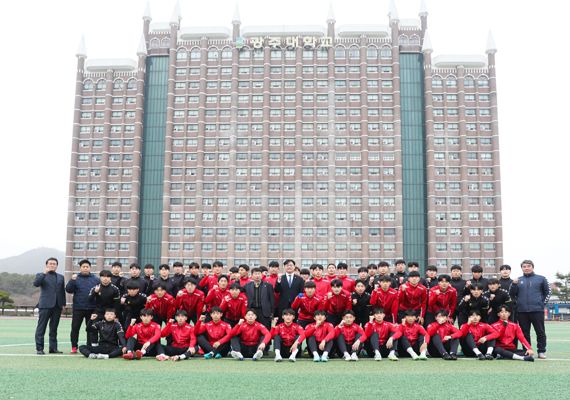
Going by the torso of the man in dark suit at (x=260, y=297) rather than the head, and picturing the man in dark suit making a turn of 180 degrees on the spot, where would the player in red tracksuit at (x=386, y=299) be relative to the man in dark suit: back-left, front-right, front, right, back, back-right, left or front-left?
right

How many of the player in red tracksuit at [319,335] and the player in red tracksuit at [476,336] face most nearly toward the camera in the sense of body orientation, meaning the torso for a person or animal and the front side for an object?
2

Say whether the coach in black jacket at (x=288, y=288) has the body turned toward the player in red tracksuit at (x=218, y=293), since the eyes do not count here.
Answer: no

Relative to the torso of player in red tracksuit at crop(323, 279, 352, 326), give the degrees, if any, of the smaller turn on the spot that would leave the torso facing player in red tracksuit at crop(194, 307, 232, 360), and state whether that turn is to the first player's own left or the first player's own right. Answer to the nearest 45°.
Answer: approximately 90° to the first player's own right

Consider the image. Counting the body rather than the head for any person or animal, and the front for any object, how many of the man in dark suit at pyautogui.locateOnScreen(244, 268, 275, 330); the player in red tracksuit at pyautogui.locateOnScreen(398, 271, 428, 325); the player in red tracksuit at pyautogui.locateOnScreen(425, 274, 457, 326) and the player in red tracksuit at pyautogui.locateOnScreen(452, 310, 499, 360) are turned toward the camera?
4

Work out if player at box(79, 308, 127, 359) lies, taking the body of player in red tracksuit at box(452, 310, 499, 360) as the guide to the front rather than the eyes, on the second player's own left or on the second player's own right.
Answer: on the second player's own right

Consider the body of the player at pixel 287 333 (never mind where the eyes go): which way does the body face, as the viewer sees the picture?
toward the camera

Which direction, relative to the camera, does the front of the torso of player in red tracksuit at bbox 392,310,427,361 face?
toward the camera

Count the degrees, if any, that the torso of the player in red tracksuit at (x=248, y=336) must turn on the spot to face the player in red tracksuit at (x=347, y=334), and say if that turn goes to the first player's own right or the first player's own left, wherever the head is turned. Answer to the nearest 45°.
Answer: approximately 90° to the first player's own left

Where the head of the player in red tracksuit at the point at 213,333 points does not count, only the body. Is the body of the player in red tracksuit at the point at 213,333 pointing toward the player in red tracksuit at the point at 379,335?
no

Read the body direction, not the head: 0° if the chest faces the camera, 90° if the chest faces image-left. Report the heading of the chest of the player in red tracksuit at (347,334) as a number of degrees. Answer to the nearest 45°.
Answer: approximately 0°

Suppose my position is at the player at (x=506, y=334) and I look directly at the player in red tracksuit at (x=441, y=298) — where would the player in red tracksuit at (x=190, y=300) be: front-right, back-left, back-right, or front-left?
front-left

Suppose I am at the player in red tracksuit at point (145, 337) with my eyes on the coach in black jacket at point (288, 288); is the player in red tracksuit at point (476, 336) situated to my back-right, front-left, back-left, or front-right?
front-right

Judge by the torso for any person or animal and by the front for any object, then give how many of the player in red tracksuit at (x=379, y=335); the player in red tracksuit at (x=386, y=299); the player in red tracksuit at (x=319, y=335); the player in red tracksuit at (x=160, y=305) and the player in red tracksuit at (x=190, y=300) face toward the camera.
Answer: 5

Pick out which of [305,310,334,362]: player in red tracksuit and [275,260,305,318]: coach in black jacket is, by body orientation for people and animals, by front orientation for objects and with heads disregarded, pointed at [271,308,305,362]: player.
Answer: the coach in black jacket

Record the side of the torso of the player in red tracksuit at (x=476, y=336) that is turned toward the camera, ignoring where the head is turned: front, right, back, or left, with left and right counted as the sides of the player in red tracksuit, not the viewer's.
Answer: front

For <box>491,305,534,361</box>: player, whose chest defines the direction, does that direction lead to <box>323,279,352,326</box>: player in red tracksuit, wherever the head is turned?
no

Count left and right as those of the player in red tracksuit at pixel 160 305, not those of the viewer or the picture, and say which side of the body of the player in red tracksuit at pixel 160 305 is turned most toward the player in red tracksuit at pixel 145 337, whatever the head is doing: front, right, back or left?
front

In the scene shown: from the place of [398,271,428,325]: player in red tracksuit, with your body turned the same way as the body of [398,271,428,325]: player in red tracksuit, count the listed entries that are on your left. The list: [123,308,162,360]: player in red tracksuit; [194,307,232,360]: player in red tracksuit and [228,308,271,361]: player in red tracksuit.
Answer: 0
